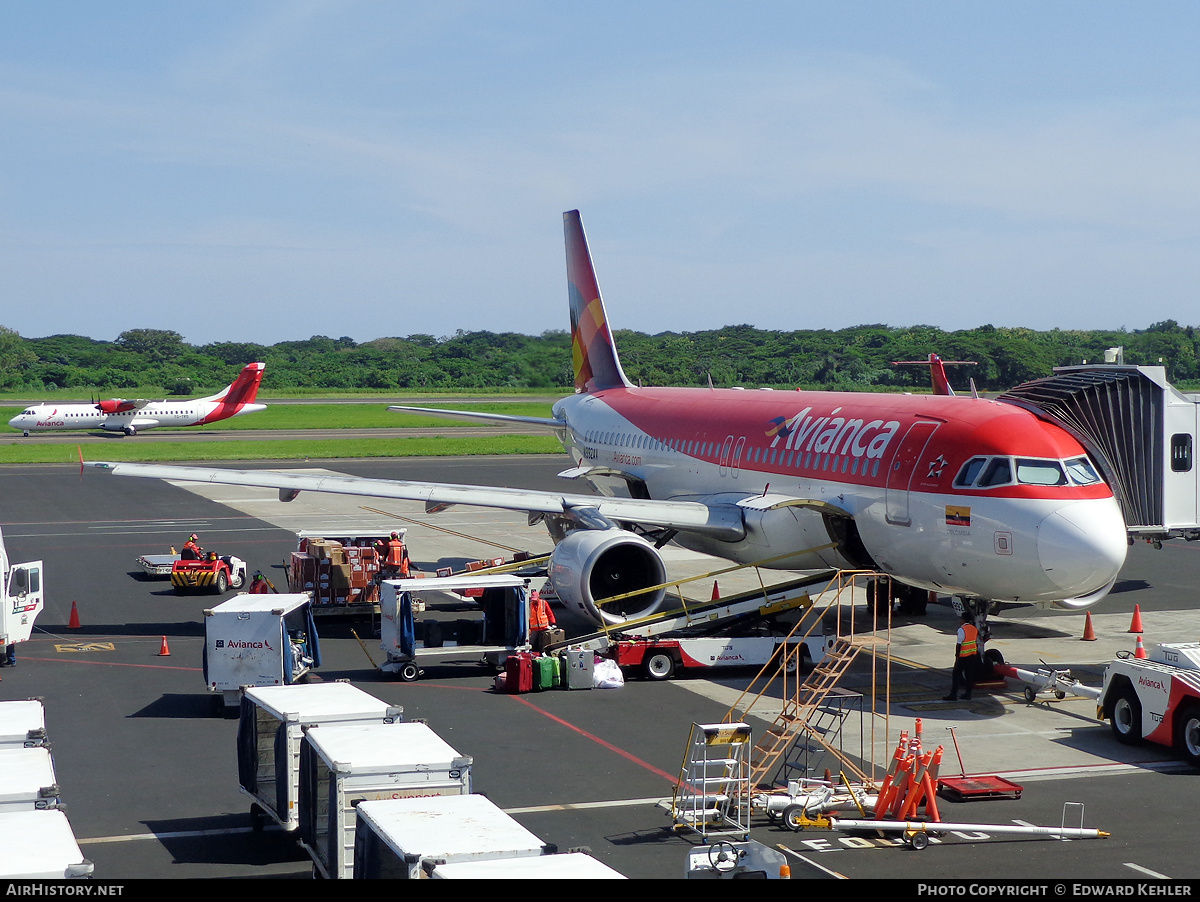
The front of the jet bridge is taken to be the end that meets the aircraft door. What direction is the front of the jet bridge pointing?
to the viewer's left

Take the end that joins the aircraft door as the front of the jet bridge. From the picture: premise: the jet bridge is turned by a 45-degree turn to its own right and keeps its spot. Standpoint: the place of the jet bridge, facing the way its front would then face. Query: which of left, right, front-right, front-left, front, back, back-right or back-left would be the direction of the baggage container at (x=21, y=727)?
left

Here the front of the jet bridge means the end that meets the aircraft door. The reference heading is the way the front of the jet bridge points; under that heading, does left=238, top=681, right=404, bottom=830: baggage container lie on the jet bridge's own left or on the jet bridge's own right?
on the jet bridge's own left

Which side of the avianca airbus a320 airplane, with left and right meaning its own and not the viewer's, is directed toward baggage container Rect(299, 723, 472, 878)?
right

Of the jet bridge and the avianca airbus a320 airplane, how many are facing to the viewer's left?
1

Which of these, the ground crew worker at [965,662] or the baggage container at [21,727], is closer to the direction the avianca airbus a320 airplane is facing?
the ground crew worker

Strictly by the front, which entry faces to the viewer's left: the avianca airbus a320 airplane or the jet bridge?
the jet bridge

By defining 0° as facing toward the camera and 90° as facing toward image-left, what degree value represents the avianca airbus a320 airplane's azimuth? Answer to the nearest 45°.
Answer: approximately 315°

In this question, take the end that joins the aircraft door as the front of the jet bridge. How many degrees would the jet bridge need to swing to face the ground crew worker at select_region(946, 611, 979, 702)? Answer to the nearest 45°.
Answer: approximately 45° to its left

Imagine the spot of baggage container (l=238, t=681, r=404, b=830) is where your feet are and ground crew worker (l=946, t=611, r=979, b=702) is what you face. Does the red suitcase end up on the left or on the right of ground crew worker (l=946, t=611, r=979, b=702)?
left

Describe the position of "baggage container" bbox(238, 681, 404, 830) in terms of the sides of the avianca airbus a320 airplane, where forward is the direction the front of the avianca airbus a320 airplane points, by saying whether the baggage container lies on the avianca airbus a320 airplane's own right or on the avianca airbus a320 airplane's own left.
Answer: on the avianca airbus a320 airplane's own right

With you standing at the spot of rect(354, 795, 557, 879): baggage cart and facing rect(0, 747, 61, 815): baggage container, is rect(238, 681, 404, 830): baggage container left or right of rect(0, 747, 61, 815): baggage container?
right

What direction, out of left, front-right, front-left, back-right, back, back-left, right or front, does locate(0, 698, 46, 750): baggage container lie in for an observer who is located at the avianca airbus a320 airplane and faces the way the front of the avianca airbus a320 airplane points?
right
